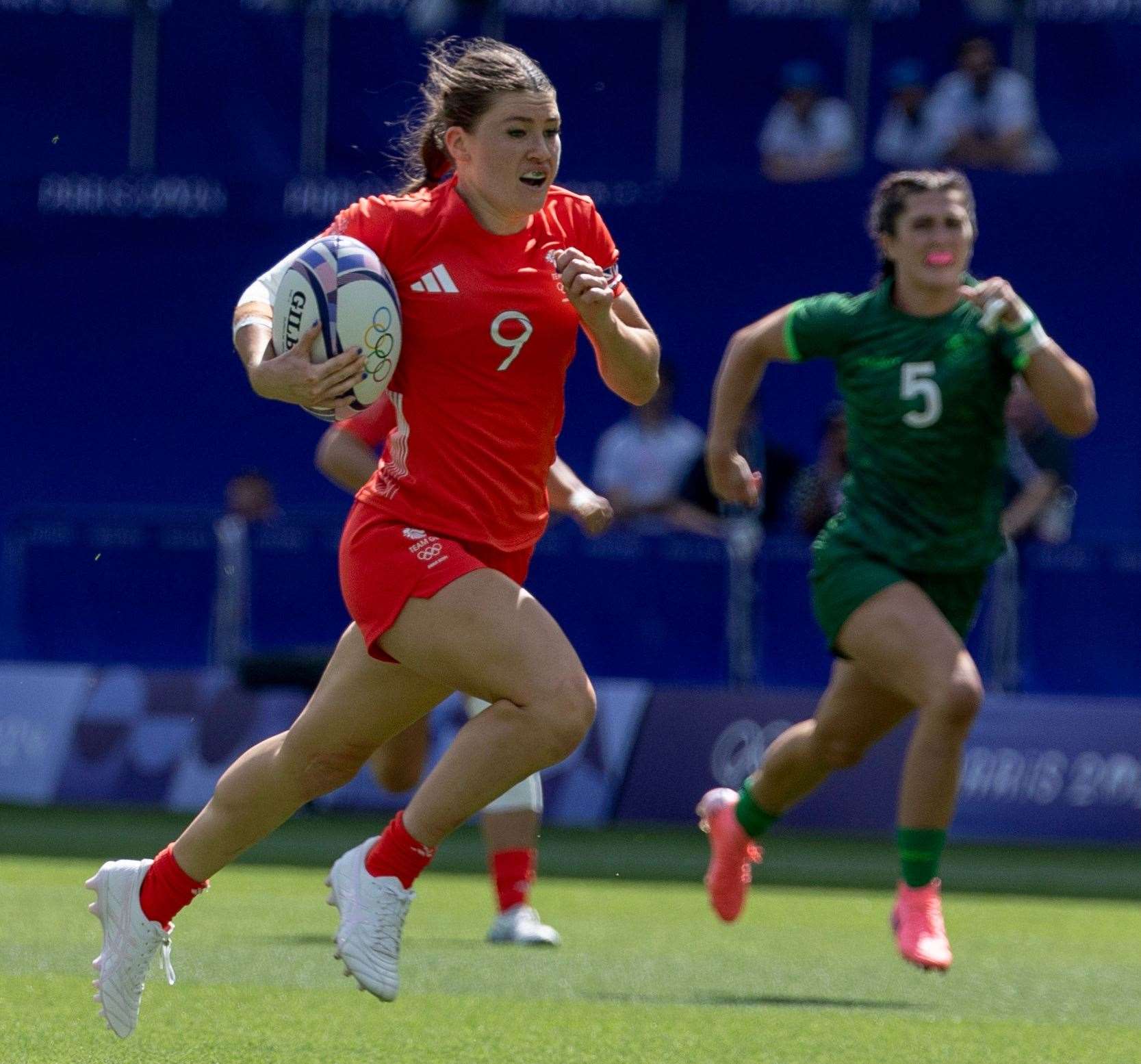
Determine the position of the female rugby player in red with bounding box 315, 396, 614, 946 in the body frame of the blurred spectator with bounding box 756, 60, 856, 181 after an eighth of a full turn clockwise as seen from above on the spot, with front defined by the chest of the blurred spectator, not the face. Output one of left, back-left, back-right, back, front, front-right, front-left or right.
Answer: front-left

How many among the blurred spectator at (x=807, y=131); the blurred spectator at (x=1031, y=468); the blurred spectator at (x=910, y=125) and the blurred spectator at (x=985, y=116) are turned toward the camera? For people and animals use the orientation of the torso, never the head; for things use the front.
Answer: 4

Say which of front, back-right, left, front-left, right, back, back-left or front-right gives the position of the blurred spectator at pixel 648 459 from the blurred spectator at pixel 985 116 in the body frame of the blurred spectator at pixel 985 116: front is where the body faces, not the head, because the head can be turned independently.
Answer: front-right

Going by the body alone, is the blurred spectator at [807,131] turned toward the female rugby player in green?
yes

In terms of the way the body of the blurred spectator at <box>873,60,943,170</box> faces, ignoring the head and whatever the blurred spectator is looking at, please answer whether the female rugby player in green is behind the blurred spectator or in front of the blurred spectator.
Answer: in front

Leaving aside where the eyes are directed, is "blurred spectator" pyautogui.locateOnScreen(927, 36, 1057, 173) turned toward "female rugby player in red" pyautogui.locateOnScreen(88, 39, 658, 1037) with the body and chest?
yes

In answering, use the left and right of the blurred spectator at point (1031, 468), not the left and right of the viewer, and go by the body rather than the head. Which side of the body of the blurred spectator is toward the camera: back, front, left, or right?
front
